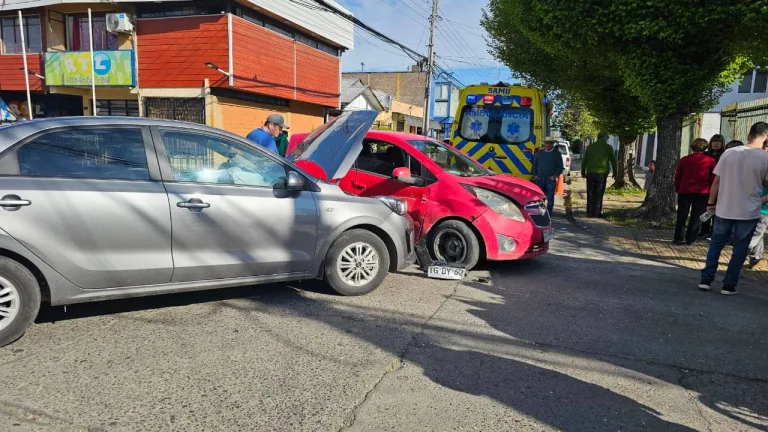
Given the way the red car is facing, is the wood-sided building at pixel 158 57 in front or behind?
behind

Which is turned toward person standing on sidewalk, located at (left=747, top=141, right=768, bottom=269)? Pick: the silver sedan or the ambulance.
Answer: the silver sedan

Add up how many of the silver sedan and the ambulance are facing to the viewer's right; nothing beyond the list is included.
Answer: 1

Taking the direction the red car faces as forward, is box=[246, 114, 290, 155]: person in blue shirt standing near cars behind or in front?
behind

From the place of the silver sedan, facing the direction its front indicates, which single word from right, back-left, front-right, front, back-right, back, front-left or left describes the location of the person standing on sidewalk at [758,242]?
front

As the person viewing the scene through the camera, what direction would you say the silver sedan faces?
facing to the right of the viewer

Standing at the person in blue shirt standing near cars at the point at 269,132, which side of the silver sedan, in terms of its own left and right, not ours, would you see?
left

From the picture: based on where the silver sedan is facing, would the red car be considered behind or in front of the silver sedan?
in front

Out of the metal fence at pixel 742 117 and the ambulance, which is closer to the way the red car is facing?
the metal fence

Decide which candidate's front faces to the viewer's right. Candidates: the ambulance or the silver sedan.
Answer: the silver sedan

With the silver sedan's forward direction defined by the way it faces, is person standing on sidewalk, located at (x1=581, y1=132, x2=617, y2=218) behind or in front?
in front
